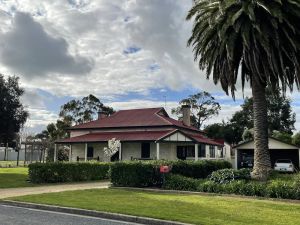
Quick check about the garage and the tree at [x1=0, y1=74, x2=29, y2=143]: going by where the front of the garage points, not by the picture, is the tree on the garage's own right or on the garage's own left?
on the garage's own right

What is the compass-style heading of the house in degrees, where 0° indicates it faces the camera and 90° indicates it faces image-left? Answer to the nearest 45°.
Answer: approximately 0°

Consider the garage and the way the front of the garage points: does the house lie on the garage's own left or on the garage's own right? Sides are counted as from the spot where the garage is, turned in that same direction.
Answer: on the garage's own right

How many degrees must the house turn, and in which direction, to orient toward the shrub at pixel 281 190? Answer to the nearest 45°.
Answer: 0° — it already faces it

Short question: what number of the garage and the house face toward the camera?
2

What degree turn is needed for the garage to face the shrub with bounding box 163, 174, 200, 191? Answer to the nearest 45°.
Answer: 0° — it already faces it

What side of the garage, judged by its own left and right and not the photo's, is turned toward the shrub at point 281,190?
front

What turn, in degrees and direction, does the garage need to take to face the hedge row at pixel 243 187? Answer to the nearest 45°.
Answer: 0° — it already faces it

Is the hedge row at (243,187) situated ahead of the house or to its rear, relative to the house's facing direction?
ahead

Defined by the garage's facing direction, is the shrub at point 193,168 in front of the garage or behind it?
in front

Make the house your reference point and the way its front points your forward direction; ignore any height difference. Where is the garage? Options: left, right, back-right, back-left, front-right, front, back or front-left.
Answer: left
